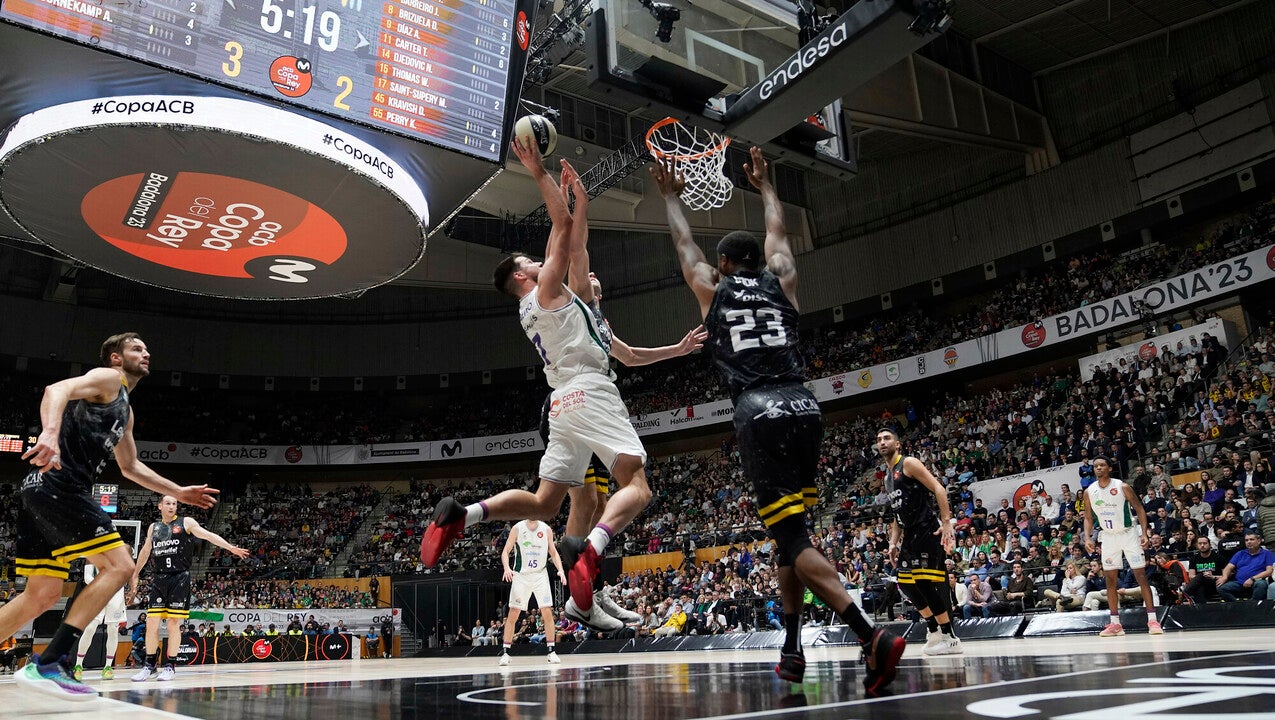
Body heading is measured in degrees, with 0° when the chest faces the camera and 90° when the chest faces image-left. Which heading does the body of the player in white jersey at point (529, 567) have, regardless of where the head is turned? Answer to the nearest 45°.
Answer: approximately 0°

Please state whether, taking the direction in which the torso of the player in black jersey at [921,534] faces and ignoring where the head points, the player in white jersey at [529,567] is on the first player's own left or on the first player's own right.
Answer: on the first player's own right

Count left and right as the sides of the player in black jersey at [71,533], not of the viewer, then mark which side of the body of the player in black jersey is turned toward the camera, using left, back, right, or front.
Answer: right

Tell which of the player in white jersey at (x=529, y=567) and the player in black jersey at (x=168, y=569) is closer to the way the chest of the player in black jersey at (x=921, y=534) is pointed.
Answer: the player in black jersey

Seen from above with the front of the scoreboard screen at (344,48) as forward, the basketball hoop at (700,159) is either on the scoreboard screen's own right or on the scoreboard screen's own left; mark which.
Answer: on the scoreboard screen's own left

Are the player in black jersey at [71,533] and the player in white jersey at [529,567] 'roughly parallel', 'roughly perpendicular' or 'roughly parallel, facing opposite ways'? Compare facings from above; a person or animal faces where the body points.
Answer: roughly perpendicular

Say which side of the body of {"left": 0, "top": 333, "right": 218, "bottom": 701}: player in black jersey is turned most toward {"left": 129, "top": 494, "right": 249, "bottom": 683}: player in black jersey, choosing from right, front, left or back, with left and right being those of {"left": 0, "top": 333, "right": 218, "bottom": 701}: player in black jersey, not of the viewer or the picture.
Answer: left

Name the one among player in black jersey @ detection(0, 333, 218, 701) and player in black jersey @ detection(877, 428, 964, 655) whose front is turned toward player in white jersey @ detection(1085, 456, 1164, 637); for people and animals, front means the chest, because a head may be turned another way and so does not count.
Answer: player in black jersey @ detection(0, 333, 218, 701)

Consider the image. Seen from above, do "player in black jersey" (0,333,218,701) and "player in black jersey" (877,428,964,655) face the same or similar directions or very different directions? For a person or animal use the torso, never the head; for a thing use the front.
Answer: very different directions

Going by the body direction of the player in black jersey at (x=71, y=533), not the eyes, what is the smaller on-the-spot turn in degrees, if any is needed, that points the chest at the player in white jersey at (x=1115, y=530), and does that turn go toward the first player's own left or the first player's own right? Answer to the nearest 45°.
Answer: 0° — they already face them
